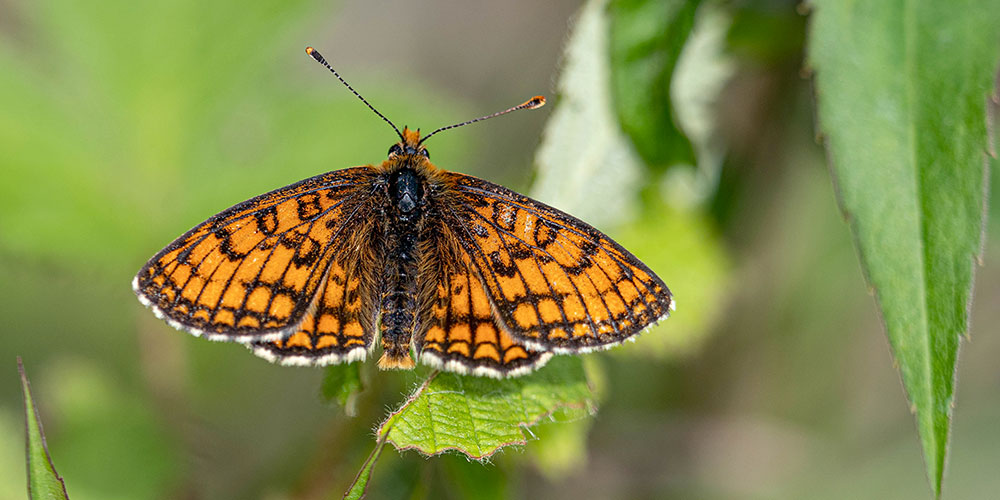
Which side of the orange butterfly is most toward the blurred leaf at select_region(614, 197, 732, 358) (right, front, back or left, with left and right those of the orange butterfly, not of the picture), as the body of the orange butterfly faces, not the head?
right

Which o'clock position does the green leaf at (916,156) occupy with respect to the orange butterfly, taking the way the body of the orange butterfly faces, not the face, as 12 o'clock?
The green leaf is roughly at 4 o'clock from the orange butterfly.

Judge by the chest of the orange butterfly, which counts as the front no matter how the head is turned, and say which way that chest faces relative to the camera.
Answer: away from the camera

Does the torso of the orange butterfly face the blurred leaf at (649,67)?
no

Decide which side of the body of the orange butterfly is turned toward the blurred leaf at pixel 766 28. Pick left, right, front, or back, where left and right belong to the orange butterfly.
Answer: right
